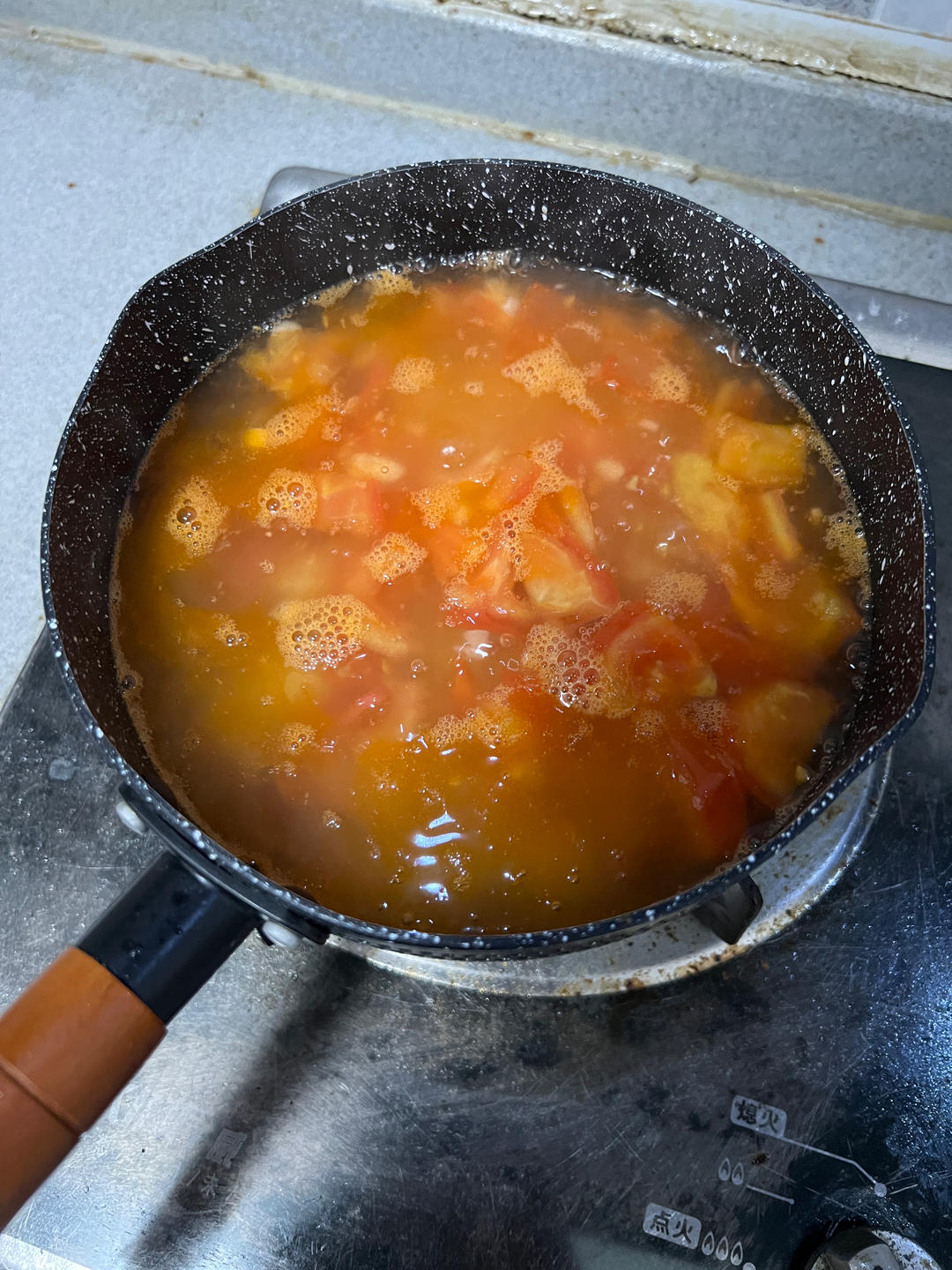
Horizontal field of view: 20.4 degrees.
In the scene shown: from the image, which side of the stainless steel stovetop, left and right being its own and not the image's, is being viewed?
front
